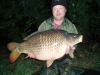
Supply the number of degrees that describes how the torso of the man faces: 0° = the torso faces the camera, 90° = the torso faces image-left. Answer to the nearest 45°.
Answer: approximately 0°
